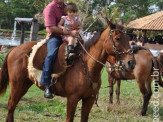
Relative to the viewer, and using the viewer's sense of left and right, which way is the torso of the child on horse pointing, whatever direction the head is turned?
facing the viewer and to the right of the viewer

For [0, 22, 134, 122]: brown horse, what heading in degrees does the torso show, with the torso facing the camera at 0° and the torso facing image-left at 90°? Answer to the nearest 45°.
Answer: approximately 315°
